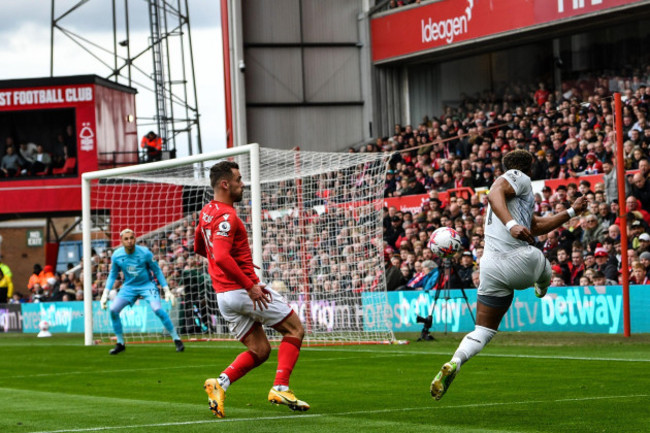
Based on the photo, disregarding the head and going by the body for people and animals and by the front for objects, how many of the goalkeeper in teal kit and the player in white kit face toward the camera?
1

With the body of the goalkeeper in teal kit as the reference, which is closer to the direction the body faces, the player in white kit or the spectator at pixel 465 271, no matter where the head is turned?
the player in white kit

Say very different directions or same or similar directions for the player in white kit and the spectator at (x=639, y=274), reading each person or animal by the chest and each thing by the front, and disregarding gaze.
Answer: very different directions

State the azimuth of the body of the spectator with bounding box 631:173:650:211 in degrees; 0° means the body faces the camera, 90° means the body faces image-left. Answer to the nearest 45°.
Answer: approximately 45°

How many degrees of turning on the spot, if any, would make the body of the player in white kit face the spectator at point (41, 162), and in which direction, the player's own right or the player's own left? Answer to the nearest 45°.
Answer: approximately 90° to the player's own left

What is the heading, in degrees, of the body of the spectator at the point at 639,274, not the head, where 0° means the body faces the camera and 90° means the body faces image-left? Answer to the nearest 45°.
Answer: approximately 45°

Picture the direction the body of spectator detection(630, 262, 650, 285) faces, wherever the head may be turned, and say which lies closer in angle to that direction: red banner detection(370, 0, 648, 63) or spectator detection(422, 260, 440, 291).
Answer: the spectator

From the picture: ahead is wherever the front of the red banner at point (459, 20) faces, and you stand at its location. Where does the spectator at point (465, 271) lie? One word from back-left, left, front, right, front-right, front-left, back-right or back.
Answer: front-left

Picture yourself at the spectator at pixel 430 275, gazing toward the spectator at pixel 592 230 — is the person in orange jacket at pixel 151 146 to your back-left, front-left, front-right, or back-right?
back-left

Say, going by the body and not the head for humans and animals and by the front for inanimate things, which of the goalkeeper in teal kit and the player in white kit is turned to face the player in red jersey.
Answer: the goalkeeper in teal kit

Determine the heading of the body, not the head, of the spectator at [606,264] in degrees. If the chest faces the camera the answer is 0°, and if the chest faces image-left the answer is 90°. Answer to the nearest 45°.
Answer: approximately 45°

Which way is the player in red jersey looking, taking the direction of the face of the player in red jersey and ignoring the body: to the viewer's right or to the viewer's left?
to the viewer's right
